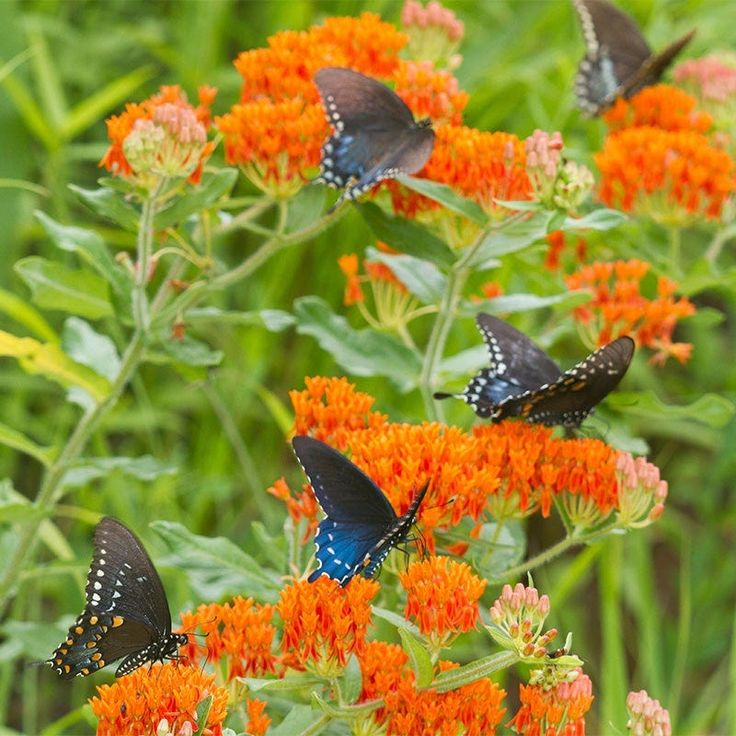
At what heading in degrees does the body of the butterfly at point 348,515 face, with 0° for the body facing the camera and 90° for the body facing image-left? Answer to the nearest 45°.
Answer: approximately 270°

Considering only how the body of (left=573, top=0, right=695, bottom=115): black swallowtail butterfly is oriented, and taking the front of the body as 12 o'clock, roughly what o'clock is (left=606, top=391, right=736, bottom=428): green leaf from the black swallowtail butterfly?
The green leaf is roughly at 3 o'clock from the black swallowtail butterfly.

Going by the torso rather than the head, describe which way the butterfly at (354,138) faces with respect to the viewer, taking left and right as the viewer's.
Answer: facing away from the viewer and to the right of the viewer
